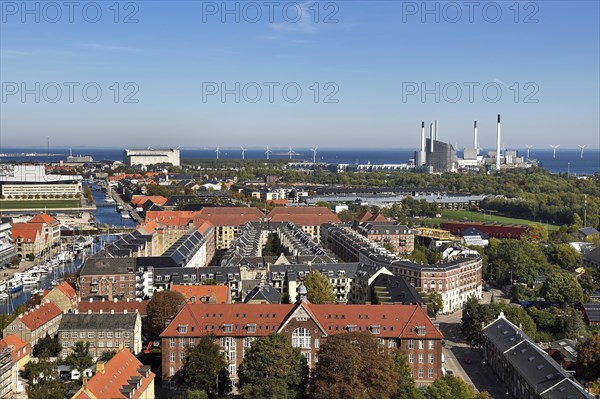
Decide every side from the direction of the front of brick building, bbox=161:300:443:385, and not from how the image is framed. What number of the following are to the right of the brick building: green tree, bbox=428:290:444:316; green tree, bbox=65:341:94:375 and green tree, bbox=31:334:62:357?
2

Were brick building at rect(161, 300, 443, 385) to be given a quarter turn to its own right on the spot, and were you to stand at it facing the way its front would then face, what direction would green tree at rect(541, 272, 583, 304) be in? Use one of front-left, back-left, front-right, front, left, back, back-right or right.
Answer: back-right

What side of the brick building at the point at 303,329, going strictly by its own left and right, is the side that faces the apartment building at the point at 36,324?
right

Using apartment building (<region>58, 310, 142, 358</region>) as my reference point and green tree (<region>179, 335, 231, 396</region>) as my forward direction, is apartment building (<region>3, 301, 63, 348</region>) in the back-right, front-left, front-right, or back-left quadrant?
back-right

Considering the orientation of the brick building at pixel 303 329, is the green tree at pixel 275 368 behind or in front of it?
in front

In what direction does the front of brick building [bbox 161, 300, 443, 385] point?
toward the camera

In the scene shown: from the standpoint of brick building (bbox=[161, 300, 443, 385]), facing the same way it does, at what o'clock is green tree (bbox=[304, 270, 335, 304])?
The green tree is roughly at 6 o'clock from the brick building.

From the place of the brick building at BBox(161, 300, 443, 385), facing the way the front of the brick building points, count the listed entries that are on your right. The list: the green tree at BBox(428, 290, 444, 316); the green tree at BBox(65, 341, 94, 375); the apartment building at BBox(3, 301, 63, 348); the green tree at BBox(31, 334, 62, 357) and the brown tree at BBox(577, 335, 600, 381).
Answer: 3

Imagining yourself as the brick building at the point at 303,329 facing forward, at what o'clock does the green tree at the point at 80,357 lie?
The green tree is roughly at 3 o'clock from the brick building.

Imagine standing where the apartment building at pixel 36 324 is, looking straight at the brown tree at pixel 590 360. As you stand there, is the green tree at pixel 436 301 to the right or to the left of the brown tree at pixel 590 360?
left

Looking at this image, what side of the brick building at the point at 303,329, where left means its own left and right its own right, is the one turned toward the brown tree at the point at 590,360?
left

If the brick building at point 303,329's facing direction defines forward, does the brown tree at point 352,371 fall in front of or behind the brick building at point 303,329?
in front

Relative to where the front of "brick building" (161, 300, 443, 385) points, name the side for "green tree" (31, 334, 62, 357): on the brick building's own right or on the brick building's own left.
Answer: on the brick building's own right
